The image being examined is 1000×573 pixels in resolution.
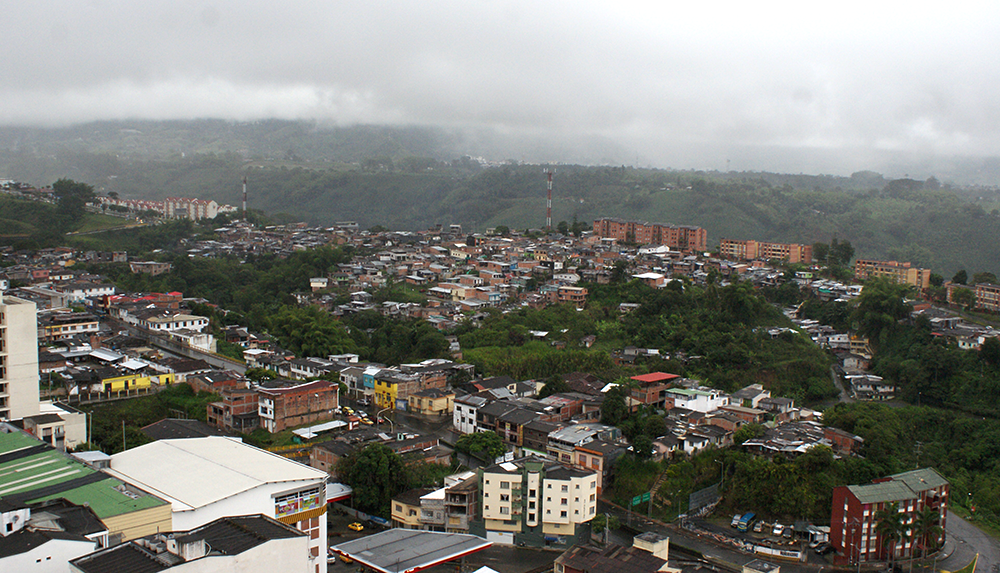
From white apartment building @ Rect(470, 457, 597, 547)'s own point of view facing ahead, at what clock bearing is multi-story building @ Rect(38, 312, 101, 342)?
The multi-story building is roughly at 4 o'clock from the white apartment building.

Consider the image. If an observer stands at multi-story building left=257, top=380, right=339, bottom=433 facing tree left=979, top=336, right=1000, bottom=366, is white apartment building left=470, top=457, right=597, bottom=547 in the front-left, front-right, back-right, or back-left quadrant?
front-right

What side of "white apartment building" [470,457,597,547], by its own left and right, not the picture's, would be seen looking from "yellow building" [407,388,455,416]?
back

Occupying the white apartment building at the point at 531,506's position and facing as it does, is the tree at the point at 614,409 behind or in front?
behind

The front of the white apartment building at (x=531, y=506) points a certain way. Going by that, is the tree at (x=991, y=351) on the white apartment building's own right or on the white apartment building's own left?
on the white apartment building's own left

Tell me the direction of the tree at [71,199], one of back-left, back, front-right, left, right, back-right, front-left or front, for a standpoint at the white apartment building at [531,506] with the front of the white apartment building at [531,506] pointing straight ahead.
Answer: back-right

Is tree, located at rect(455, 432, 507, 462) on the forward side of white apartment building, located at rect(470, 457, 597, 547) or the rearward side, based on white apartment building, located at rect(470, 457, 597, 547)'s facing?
on the rearward side

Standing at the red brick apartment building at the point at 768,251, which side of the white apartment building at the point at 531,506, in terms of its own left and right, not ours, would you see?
back

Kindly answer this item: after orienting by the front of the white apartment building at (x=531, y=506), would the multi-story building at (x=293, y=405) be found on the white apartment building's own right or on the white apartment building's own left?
on the white apartment building's own right

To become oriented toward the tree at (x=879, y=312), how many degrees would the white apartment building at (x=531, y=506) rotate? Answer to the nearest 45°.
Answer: approximately 135° to its left

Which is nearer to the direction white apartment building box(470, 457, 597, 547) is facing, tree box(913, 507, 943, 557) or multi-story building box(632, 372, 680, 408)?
the tree

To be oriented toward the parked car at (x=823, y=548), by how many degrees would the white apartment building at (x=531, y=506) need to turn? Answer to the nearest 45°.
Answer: approximately 90° to its left

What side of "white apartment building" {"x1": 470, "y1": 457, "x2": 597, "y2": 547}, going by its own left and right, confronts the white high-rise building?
right

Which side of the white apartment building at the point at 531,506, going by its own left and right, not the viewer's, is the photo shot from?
front

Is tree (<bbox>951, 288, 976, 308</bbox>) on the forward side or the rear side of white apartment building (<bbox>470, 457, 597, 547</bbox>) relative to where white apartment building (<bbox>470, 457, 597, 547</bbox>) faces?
on the rear side

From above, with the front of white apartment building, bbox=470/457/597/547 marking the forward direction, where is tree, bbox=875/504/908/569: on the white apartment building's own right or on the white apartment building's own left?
on the white apartment building's own left

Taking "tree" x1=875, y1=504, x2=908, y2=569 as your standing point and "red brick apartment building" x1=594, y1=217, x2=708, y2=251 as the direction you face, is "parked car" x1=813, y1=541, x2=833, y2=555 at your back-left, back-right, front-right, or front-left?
front-left

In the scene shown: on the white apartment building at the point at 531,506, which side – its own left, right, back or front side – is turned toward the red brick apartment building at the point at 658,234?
back

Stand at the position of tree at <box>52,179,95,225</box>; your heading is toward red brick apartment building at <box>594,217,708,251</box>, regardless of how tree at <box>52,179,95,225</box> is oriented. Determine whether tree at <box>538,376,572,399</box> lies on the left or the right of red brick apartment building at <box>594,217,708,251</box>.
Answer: right
